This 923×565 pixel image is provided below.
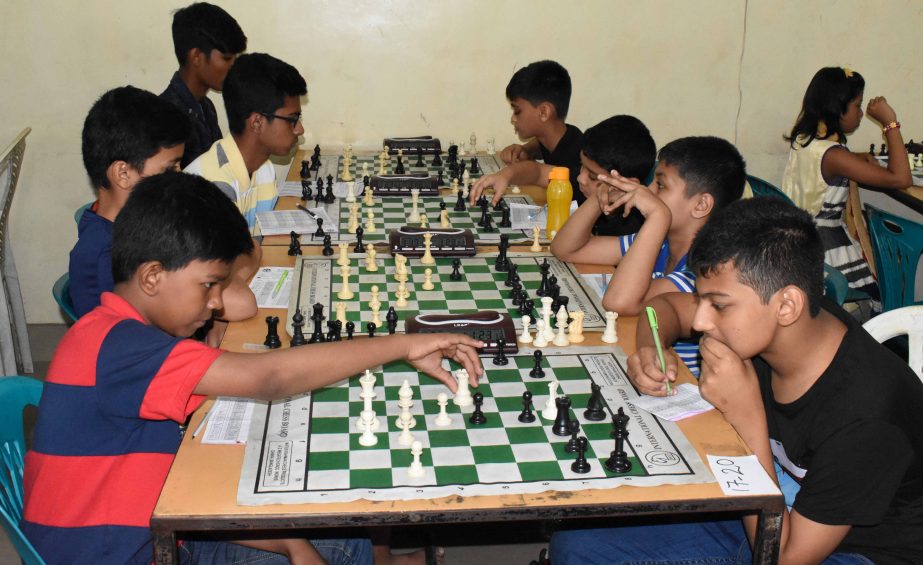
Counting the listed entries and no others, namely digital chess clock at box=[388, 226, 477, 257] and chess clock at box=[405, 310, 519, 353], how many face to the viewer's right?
0

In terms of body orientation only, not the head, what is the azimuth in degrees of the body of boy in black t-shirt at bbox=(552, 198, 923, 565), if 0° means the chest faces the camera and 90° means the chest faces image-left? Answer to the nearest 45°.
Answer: approximately 90°

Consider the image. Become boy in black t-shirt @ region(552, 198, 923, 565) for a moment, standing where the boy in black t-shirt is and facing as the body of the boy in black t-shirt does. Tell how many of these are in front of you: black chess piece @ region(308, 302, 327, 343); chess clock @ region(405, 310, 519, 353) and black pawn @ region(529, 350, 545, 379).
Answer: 3

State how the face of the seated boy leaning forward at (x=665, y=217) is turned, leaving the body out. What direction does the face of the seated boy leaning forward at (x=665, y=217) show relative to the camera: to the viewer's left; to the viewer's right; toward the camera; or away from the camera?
to the viewer's left

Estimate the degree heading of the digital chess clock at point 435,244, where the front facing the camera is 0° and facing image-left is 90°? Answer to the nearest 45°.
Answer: approximately 0°

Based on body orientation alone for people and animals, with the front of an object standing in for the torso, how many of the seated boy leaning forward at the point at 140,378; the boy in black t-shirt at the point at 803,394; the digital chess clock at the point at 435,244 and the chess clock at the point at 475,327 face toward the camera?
2

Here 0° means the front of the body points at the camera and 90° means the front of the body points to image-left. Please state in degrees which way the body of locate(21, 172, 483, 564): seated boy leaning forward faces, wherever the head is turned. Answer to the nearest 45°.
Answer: approximately 270°

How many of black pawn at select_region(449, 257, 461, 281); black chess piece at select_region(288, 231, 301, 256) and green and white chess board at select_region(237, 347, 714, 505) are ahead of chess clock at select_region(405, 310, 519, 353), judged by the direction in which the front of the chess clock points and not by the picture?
1

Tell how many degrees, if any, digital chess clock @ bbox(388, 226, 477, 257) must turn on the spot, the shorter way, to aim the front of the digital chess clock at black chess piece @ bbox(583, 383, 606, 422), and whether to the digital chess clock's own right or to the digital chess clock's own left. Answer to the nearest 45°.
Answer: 0° — it already faces it

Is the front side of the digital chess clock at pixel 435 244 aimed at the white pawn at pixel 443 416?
yes

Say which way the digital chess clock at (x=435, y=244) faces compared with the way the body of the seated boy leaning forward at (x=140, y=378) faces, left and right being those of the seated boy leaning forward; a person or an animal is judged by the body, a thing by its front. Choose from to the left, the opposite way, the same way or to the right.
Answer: to the right

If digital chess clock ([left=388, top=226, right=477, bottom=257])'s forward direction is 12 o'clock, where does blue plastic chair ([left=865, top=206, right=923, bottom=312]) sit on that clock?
The blue plastic chair is roughly at 9 o'clock from the digital chess clock.

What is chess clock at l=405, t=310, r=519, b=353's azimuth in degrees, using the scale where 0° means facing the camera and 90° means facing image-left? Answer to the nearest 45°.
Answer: approximately 0°

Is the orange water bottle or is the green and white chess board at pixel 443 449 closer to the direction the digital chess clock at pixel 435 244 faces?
the green and white chess board

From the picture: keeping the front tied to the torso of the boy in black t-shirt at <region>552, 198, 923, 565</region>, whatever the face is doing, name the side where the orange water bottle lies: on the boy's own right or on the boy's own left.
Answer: on the boy's own right
